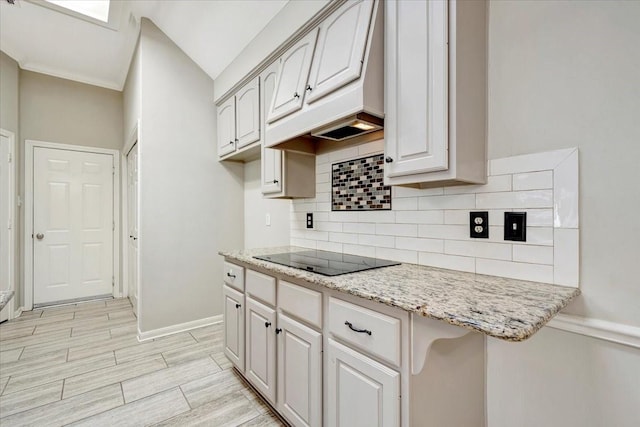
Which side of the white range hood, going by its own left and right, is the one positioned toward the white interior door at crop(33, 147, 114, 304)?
right

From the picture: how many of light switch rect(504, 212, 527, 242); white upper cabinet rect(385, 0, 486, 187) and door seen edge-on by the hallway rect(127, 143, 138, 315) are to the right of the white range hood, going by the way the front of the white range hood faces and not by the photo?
1

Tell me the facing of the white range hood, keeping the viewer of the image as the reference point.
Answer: facing the viewer and to the left of the viewer

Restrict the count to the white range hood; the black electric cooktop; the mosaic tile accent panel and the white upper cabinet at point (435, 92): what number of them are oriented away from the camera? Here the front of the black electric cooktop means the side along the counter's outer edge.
0

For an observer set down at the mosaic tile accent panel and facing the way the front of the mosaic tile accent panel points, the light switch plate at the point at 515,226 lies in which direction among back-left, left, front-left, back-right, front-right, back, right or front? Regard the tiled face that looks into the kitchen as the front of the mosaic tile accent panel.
left

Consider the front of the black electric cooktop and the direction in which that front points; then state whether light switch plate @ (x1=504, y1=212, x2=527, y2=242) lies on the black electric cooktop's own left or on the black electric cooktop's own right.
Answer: on the black electric cooktop's own left

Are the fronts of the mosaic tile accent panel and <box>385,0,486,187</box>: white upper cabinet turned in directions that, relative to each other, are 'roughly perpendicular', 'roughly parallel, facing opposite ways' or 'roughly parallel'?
roughly parallel

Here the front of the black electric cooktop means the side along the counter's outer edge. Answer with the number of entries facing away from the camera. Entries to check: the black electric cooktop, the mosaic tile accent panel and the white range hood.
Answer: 0

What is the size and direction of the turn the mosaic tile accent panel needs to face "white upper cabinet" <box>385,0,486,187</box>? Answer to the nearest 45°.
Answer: approximately 90° to its left

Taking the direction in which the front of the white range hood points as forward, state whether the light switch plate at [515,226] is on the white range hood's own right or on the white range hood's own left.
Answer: on the white range hood's own left

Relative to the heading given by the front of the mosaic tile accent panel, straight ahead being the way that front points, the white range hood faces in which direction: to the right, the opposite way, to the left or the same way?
the same way

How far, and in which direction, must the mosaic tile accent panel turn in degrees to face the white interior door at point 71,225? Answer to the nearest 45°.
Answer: approximately 45° to its right
